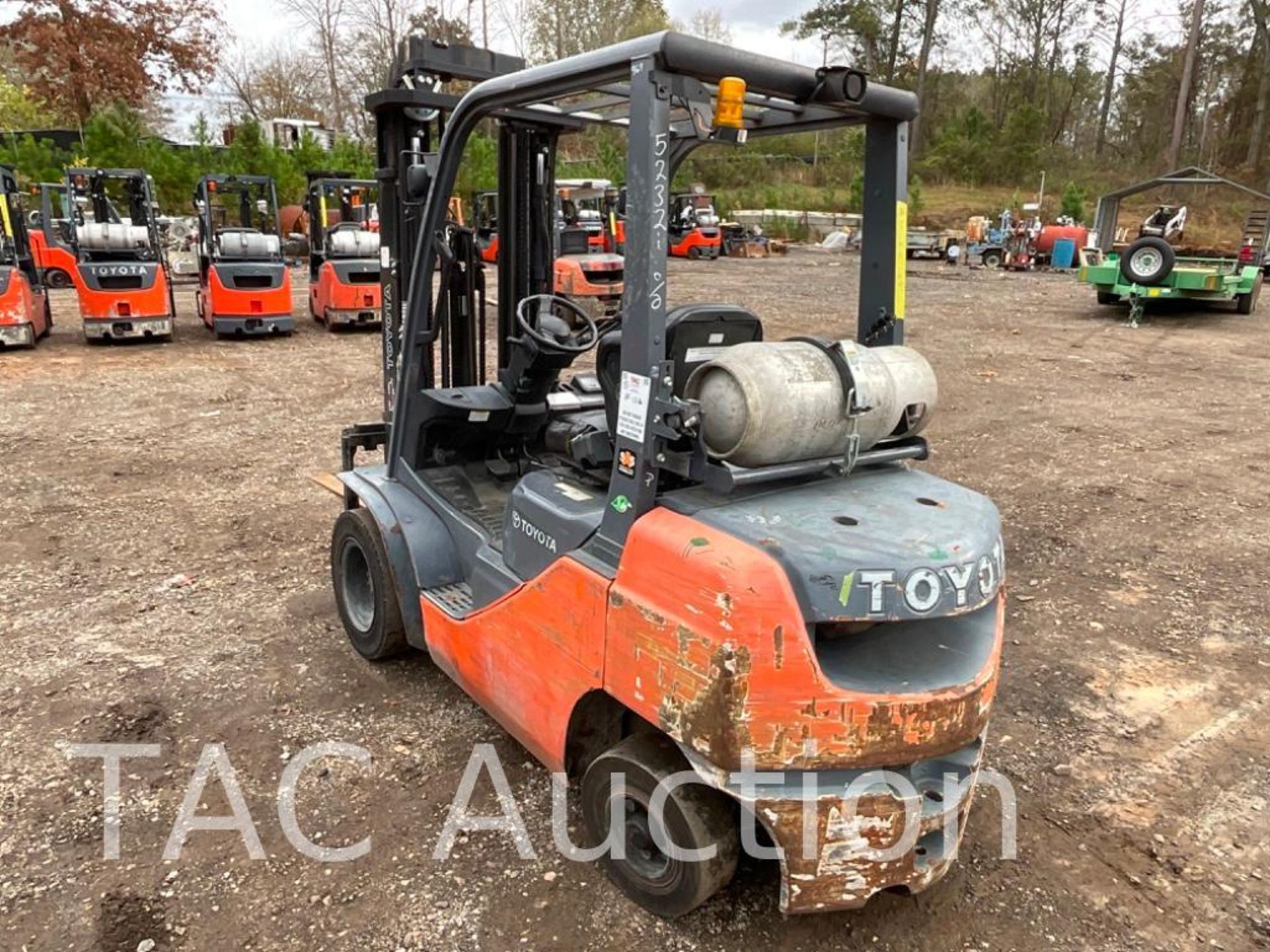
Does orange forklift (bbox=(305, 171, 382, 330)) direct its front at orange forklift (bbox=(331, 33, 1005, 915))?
no

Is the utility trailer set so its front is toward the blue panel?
no

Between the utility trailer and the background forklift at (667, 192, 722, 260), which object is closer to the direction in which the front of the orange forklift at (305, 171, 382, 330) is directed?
the background forklift

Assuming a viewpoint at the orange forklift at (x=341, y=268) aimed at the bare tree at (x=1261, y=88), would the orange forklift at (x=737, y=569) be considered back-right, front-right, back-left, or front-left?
back-right

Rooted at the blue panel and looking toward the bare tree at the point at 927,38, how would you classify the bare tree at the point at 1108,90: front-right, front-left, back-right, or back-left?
front-right

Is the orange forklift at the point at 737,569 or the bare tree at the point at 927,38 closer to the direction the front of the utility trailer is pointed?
the orange forklift

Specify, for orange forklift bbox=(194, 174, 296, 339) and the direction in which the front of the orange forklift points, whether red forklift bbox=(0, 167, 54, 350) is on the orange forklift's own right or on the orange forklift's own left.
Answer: on the orange forklift's own left

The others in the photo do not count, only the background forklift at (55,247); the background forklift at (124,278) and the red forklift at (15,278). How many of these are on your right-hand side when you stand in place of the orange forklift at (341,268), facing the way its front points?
0

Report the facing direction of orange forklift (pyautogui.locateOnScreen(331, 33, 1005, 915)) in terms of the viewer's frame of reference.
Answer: facing away from the viewer and to the left of the viewer

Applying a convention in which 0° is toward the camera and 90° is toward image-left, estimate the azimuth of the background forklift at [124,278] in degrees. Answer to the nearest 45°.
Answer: approximately 180°

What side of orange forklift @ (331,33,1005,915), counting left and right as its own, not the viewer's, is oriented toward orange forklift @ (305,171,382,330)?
front

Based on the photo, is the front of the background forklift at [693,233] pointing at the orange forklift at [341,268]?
no

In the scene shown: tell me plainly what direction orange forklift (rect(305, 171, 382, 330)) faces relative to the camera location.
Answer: facing away from the viewer

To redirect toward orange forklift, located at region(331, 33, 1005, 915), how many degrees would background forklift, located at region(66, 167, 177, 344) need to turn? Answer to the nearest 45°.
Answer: approximately 180°

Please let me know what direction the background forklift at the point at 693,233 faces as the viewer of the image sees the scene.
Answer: facing away from the viewer and to the left of the viewer

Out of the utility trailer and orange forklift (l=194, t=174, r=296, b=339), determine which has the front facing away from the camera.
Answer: the orange forklift

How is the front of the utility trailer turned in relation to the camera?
facing the viewer and to the left of the viewer

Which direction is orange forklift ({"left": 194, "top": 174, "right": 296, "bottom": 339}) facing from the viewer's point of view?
away from the camera
